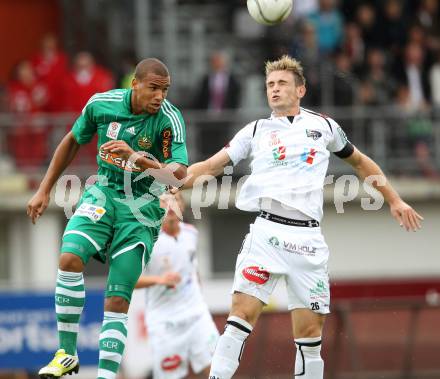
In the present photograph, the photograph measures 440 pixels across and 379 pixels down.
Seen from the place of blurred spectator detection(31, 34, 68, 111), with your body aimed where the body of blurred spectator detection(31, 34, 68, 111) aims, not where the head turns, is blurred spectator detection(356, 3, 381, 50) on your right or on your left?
on your left

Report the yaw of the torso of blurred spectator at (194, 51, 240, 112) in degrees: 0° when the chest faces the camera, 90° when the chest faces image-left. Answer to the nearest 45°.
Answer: approximately 0°

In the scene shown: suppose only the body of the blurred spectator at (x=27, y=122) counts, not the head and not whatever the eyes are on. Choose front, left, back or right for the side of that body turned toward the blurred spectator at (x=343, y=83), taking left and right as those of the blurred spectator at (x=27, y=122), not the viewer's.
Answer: left

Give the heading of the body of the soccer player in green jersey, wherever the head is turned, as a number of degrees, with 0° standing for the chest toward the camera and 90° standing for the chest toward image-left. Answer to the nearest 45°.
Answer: approximately 0°

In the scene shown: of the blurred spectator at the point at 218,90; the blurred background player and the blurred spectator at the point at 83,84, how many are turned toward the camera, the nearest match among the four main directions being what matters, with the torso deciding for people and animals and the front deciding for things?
3

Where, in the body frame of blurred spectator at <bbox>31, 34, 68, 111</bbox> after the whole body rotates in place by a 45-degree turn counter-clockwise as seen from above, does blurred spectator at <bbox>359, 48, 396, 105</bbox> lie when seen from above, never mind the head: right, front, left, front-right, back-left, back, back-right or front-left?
front-left

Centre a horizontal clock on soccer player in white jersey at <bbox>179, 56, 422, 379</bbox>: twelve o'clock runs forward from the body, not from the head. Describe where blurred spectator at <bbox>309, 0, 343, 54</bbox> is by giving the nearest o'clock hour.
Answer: The blurred spectator is roughly at 6 o'clock from the soccer player in white jersey.

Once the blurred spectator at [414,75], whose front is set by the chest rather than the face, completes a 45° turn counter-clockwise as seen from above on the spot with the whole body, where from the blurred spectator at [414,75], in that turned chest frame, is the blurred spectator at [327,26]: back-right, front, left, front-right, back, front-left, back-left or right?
back-right

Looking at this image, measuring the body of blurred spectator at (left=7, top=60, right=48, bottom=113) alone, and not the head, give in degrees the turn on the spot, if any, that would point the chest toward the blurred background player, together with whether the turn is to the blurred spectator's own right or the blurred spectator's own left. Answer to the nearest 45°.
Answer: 0° — they already face them
